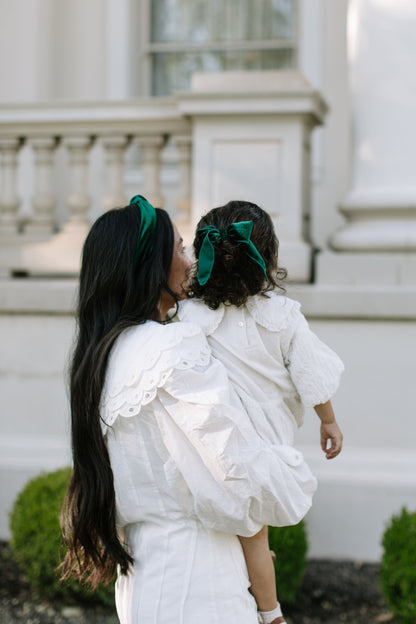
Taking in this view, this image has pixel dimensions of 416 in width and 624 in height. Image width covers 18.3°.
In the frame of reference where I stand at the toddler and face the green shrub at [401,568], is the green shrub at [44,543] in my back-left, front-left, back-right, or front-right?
front-left

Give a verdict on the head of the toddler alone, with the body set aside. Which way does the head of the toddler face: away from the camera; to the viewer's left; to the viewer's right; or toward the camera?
away from the camera

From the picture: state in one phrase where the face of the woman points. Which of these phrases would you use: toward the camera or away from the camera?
away from the camera

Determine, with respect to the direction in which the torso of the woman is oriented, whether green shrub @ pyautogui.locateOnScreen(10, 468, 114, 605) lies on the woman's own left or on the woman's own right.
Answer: on the woman's own left

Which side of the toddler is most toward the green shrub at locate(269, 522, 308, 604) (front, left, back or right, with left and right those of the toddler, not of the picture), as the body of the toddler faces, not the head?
front

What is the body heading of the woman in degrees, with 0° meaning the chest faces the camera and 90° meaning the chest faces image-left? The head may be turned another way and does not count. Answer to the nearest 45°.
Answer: approximately 225°

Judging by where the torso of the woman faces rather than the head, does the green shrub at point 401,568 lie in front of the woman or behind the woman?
in front

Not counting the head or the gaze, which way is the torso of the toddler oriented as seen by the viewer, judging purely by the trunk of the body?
away from the camera
